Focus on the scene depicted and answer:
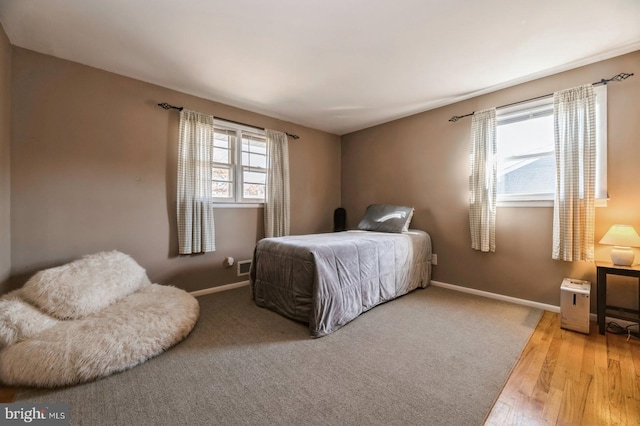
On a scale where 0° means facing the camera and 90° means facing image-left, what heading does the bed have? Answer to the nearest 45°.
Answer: approximately 45°

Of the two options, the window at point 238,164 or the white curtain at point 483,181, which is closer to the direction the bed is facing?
the window

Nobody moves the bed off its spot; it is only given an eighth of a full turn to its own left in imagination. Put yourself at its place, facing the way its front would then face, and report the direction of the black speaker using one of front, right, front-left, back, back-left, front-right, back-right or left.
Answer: back

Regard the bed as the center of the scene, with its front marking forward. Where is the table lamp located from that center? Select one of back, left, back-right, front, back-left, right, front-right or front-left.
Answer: back-left

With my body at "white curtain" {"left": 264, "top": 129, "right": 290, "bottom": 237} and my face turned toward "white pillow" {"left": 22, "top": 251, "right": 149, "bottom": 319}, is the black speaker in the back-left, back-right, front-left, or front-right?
back-left

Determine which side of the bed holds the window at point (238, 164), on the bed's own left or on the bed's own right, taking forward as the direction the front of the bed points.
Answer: on the bed's own right

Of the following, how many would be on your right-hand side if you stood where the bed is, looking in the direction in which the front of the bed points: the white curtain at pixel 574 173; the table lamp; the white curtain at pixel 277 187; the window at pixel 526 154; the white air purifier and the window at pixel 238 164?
2

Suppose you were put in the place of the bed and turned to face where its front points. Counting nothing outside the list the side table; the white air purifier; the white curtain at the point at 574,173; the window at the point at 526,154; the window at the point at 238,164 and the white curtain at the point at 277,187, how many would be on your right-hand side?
2

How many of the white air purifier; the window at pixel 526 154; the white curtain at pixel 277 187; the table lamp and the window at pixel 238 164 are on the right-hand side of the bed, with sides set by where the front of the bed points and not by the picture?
2

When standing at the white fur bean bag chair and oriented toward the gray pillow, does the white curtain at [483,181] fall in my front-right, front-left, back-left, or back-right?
front-right

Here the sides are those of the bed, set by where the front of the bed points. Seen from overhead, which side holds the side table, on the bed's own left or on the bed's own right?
on the bed's own left

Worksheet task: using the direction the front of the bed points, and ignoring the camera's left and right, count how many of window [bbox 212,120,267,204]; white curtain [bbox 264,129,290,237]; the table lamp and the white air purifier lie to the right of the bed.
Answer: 2

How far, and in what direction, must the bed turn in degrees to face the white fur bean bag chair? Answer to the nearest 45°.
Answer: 0° — it already faces it

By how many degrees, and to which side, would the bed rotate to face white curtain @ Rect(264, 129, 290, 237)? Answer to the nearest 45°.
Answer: approximately 90° to its right
